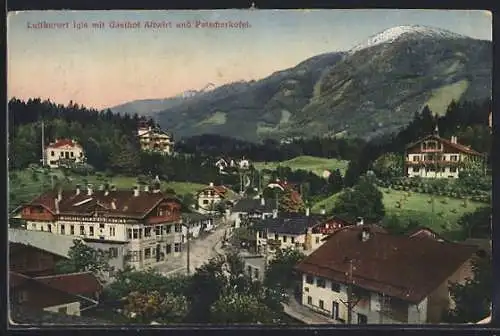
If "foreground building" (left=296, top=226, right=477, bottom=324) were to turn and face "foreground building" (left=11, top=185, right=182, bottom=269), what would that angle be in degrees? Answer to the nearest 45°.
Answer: approximately 45° to its right

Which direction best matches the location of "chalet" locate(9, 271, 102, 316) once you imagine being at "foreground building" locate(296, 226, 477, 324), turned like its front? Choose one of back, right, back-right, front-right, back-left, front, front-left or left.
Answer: front-right

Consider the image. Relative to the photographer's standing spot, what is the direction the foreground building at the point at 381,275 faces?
facing the viewer and to the left of the viewer
